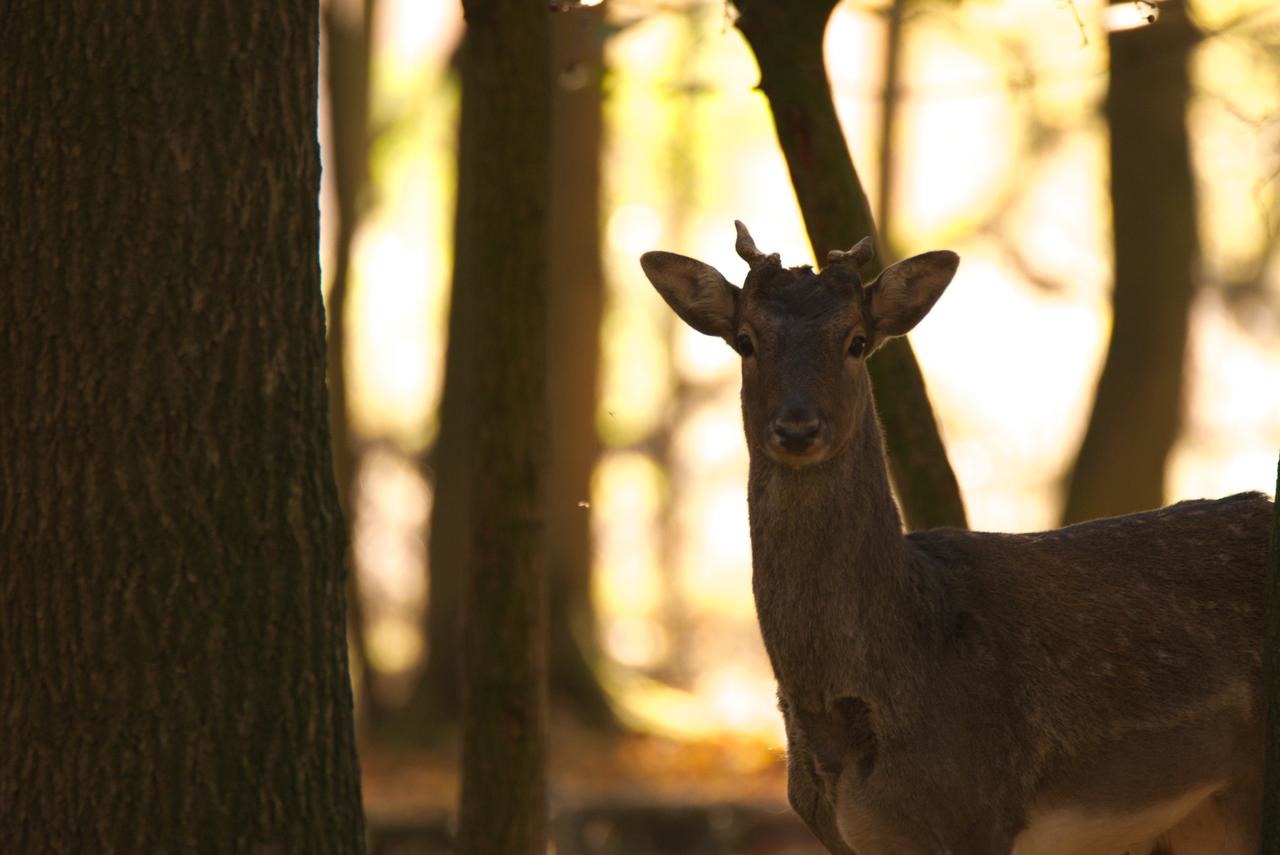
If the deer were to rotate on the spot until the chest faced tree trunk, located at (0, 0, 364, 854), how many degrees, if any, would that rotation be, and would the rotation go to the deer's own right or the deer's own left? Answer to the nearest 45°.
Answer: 0° — it already faces it

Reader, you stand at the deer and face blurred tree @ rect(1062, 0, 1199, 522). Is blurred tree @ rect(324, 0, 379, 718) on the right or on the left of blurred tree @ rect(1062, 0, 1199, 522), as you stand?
left

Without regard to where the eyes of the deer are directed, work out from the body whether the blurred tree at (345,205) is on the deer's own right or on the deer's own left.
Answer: on the deer's own right

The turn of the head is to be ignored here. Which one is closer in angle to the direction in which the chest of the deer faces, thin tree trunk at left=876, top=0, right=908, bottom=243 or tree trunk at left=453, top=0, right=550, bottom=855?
the tree trunk

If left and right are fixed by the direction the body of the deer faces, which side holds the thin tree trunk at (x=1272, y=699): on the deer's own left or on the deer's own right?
on the deer's own left

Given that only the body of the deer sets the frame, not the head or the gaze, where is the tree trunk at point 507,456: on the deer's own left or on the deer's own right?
on the deer's own right

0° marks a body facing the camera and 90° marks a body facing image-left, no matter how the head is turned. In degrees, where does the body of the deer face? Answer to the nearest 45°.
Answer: approximately 45°

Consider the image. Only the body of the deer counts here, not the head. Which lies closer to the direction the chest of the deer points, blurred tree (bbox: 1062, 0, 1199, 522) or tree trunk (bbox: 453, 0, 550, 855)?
the tree trunk

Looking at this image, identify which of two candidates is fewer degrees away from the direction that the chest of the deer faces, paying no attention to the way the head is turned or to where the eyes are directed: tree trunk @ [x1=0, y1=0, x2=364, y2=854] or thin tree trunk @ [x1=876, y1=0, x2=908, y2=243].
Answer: the tree trunk

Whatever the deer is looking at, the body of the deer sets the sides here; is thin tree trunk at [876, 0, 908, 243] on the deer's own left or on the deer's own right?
on the deer's own right

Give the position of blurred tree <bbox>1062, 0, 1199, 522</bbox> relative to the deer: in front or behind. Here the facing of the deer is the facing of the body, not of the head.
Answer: behind
